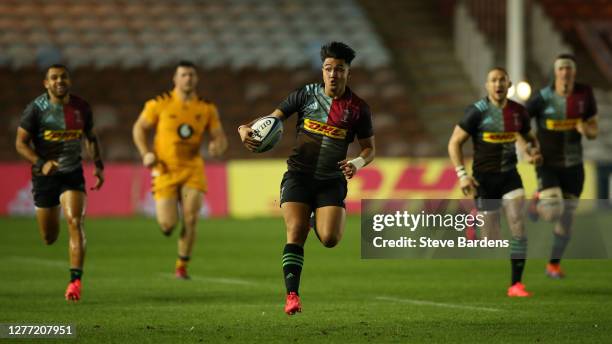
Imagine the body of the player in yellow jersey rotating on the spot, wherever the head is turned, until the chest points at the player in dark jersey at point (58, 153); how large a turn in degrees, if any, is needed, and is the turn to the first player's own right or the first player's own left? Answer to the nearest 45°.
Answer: approximately 45° to the first player's own right

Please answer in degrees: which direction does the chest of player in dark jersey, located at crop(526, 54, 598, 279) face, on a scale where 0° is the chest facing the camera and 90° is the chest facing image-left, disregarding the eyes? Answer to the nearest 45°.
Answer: approximately 0°

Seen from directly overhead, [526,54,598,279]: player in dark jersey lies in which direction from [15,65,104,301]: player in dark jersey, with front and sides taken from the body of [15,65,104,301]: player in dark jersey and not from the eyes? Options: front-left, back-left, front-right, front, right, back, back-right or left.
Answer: left

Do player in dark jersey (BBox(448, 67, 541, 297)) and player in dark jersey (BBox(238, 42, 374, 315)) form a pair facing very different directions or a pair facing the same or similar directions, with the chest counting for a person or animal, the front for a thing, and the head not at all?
same or similar directions

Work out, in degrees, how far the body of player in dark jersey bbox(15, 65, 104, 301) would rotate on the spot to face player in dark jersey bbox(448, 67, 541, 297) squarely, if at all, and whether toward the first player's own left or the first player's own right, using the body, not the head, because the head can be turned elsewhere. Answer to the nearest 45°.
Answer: approximately 90° to the first player's own left

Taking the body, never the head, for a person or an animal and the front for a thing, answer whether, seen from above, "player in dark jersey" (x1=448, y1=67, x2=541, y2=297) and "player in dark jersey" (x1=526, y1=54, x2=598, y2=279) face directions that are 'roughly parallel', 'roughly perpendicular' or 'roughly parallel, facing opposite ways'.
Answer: roughly parallel

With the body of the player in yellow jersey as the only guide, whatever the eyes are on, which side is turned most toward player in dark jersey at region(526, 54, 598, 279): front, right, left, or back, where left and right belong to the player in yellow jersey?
left

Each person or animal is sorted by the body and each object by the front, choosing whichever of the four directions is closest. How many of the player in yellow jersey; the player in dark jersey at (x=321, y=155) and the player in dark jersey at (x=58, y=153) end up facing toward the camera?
3

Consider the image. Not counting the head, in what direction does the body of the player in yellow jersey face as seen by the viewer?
toward the camera

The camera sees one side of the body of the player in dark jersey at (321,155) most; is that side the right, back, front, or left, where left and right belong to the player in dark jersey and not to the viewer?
front

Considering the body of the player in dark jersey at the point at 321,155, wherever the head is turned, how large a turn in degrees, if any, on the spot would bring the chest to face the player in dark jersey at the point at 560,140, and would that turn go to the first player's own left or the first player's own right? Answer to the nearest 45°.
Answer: approximately 135° to the first player's own left

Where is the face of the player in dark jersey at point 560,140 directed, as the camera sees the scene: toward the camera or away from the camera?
toward the camera

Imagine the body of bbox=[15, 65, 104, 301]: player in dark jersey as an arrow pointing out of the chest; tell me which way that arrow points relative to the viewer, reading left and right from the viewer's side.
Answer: facing the viewer

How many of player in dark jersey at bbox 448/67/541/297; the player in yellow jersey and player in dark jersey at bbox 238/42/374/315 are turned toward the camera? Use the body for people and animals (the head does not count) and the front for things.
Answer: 3
